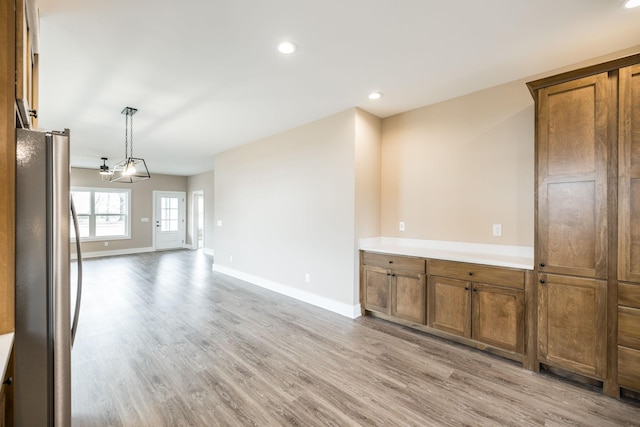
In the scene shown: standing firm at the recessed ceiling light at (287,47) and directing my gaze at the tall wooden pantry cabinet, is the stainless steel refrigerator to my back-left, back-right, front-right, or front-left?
back-right

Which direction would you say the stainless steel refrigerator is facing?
to the viewer's right

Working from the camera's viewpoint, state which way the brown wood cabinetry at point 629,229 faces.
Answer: facing the viewer

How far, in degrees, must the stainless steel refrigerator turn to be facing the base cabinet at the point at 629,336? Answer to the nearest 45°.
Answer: approximately 45° to its right

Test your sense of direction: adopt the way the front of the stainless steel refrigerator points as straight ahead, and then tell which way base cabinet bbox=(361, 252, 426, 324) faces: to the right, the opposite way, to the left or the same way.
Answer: the opposite way

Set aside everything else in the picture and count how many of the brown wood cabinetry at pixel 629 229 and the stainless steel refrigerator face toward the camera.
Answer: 1

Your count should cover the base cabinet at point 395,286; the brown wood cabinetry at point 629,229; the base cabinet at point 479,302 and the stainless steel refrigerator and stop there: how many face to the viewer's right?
1

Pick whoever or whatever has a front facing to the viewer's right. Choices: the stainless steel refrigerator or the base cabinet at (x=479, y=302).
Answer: the stainless steel refrigerator

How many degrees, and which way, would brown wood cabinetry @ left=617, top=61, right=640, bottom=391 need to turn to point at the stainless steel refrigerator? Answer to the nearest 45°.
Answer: approximately 45° to its right

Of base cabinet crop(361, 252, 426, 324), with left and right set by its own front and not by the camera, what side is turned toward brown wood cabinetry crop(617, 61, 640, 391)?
left

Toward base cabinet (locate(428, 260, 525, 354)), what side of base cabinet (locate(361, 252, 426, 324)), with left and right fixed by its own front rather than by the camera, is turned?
left

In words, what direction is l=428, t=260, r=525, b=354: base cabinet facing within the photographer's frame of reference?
facing the viewer and to the left of the viewer

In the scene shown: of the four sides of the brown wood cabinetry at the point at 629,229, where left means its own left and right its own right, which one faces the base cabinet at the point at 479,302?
right

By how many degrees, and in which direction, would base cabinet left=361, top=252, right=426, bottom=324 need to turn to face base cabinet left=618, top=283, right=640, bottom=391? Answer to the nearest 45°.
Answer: approximately 90° to its left

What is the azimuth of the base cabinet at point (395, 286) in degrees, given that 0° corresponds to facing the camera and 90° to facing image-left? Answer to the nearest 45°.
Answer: approximately 45°
